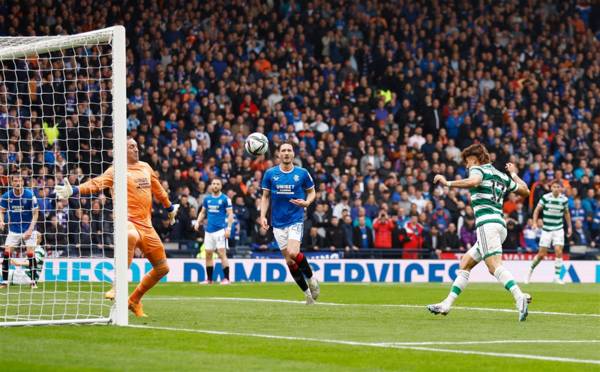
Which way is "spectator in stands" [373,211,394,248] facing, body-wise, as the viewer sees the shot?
toward the camera

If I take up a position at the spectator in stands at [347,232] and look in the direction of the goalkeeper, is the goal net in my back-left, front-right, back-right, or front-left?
front-right

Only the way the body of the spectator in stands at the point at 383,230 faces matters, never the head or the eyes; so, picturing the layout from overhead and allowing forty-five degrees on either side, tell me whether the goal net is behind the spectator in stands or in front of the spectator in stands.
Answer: in front

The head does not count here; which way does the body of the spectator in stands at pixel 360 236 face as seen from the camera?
toward the camera

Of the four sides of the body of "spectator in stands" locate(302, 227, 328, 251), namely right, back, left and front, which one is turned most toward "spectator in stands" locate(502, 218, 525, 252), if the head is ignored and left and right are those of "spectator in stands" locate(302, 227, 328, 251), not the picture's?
left

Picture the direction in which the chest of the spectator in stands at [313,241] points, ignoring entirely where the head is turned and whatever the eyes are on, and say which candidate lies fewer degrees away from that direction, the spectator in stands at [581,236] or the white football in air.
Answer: the white football in air

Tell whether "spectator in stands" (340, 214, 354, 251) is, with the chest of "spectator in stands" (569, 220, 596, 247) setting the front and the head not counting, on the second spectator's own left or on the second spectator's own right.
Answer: on the second spectator's own right

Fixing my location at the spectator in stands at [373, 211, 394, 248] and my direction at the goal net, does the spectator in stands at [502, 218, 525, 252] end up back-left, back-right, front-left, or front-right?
back-left

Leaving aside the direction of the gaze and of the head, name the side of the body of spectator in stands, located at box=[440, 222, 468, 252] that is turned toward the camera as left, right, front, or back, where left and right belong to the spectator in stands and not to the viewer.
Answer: front

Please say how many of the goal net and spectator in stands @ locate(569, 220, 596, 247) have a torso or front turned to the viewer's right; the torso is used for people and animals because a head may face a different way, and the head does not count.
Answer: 1

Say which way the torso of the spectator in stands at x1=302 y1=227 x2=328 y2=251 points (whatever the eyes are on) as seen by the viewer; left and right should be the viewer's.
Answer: facing the viewer
